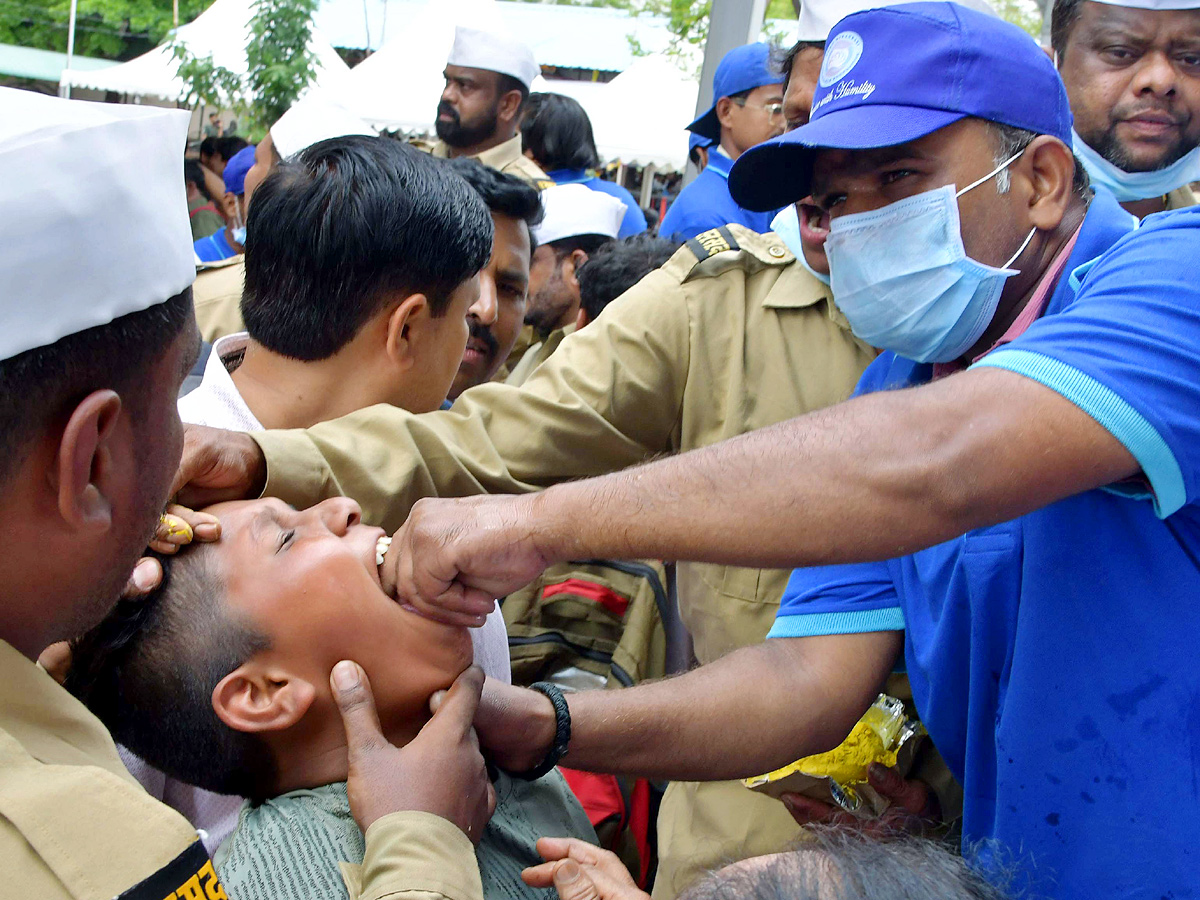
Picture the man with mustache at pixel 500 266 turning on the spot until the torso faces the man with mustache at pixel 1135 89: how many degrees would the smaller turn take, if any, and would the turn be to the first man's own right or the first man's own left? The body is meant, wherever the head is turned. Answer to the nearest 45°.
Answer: approximately 135° to the first man's own left

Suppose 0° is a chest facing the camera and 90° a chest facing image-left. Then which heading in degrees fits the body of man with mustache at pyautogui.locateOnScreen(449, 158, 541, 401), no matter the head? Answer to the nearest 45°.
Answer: approximately 45°

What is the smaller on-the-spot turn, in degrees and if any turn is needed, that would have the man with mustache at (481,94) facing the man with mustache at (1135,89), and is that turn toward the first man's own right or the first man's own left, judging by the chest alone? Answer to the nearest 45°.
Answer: approximately 90° to the first man's own left

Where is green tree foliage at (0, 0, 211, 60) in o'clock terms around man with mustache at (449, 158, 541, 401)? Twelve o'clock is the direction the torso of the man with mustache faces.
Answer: The green tree foliage is roughly at 4 o'clock from the man with mustache.

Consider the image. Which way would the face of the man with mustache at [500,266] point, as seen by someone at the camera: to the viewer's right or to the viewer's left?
to the viewer's left

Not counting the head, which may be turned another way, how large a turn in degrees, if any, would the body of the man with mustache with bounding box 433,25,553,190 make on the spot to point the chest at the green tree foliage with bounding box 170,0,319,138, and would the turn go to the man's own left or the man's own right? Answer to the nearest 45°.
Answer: approximately 135° to the man's own right
